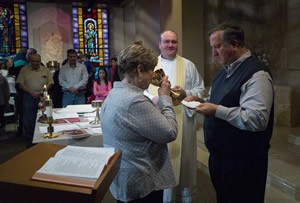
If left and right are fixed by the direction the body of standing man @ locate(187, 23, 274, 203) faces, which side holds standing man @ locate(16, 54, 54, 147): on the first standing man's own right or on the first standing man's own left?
on the first standing man's own right

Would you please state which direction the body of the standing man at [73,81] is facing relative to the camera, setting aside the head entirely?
toward the camera

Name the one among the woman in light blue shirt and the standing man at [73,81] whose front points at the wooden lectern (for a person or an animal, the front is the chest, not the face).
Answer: the standing man

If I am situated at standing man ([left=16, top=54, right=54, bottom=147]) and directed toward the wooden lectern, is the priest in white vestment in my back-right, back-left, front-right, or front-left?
front-left

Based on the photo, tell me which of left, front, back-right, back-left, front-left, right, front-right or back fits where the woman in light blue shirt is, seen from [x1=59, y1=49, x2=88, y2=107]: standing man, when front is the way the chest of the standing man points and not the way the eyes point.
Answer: front

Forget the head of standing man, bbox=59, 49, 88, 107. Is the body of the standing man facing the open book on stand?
yes

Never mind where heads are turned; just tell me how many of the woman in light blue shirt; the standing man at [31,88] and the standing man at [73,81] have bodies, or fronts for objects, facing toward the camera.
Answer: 2

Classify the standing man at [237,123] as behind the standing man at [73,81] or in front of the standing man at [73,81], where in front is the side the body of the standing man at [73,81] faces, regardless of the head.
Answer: in front

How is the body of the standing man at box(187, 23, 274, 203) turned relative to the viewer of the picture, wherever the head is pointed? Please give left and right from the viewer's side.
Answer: facing the viewer and to the left of the viewer

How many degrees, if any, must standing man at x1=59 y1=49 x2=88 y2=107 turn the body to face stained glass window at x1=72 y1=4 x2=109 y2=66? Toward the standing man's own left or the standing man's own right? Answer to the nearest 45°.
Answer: approximately 180°

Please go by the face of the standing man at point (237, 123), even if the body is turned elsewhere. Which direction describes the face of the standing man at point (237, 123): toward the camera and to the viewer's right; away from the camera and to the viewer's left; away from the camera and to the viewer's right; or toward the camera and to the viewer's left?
toward the camera and to the viewer's left

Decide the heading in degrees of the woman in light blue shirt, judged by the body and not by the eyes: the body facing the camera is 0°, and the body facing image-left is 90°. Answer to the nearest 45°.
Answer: approximately 225°

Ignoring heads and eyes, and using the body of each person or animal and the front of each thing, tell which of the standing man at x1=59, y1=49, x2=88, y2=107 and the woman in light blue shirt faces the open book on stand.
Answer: the standing man

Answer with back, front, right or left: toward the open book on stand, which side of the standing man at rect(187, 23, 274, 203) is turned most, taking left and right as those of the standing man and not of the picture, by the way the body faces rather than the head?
front

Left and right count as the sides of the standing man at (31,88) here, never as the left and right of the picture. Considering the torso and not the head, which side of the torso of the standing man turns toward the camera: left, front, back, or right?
front
